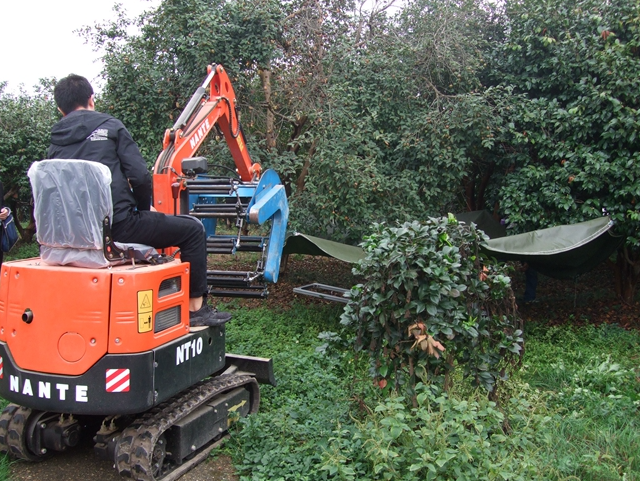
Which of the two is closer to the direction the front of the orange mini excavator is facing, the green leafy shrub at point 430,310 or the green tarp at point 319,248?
the green tarp

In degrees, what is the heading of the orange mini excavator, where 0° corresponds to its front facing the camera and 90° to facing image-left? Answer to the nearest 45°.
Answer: approximately 225°

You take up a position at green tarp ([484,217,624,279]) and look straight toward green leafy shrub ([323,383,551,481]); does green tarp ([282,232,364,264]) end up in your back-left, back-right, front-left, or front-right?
front-right

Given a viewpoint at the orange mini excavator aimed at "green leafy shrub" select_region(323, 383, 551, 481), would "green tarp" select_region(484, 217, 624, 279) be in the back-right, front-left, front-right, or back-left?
front-left

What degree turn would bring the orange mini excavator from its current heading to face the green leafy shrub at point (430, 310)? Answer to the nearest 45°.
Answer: approximately 45° to its right

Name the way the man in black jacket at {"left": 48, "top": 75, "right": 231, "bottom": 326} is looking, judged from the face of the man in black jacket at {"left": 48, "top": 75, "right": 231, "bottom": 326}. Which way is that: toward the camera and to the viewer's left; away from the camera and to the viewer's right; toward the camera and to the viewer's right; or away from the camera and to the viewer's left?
away from the camera and to the viewer's right

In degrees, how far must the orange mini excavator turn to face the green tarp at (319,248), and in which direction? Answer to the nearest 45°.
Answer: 0° — it already faces it

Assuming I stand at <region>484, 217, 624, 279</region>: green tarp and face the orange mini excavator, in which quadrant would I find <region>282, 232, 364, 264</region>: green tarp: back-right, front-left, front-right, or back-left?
front-right

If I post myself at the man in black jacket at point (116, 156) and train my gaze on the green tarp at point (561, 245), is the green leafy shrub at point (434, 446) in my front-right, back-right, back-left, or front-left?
front-right

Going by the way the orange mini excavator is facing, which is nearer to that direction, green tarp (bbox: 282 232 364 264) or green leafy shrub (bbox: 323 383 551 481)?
the green tarp

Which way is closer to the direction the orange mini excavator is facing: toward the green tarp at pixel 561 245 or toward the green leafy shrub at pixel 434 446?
the green tarp

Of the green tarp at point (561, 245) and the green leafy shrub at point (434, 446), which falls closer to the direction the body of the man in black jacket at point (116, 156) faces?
the green tarp

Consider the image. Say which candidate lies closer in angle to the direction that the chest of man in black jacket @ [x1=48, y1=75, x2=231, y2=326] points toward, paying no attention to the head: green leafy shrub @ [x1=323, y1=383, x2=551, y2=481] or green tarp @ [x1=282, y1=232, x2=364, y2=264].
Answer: the green tarp

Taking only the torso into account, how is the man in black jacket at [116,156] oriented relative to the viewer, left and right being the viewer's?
facing away from the viewer and to the right of the viewer

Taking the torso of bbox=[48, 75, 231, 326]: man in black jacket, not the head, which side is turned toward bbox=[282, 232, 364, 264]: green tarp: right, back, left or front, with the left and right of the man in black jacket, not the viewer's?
front

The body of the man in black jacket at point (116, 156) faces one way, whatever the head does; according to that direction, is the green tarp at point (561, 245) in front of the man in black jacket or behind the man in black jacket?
in front
